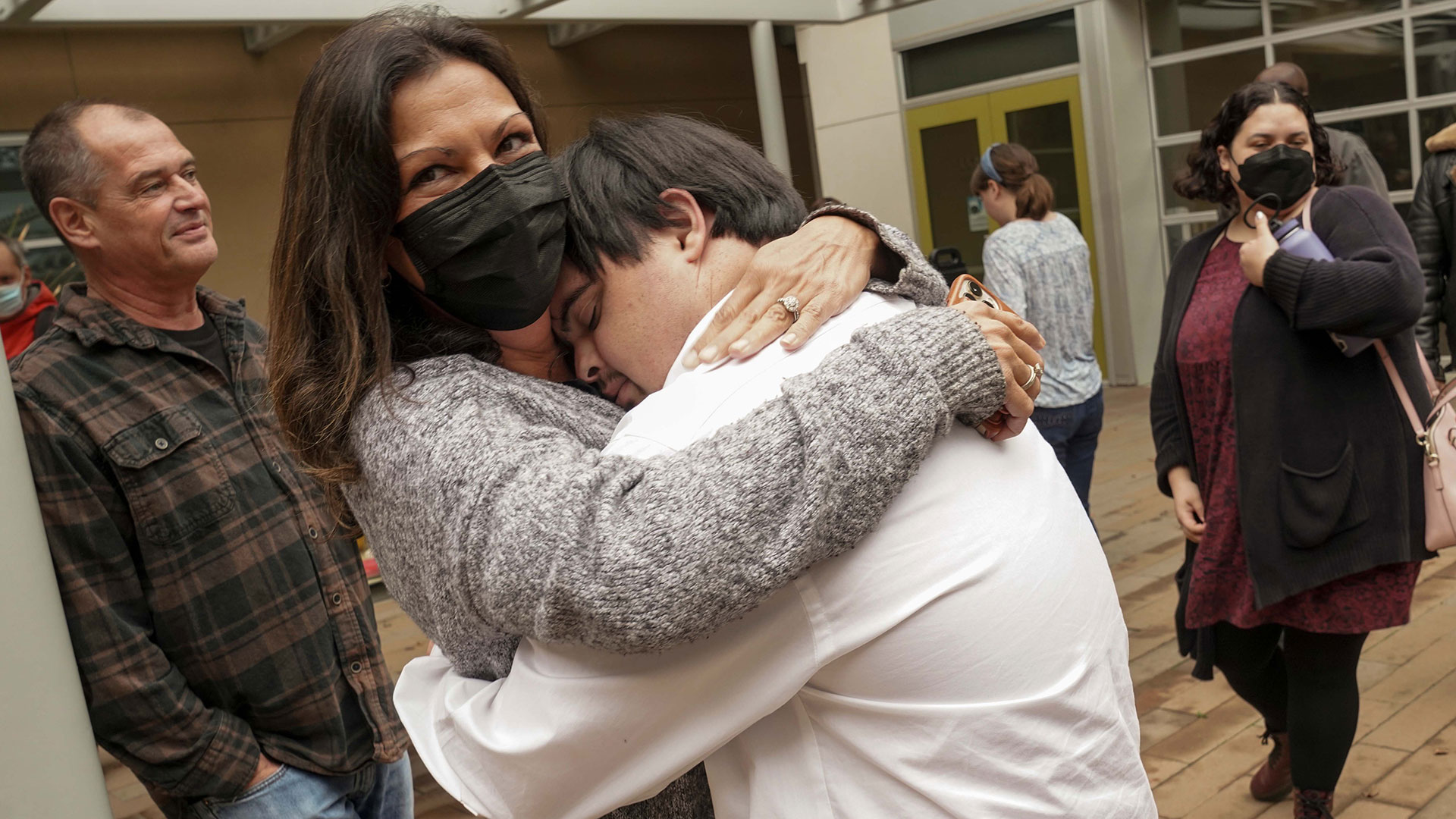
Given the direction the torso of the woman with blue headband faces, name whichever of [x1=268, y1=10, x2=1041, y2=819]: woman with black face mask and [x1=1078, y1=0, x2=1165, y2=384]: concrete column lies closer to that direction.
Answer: the concrete column

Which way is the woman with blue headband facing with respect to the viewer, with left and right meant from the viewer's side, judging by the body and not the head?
facing away from the viewer and to the left of the viewer

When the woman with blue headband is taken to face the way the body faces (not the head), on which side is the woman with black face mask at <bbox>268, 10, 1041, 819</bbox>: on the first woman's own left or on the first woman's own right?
on the first woman's own left

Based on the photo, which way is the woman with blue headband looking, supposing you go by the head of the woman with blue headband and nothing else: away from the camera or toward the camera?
away from the camera

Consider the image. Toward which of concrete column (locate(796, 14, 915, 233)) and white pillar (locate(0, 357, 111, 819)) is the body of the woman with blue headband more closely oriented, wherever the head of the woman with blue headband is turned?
the concrete column

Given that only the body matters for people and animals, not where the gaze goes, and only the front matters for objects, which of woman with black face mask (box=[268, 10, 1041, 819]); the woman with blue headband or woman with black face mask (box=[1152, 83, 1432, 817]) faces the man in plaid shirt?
woman with black face mask (box=[1152, 83, 1432, 817])

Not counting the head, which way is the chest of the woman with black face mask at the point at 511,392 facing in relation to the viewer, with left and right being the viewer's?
facing to the right of the viewer

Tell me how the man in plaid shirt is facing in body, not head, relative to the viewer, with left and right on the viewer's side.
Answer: facing the viewer and to the right of the viewer

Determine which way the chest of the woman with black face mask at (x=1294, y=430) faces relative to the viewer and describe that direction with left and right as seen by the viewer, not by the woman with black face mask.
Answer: facing the viewer and to the left of the viewer
